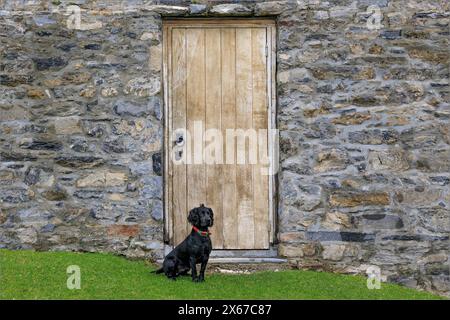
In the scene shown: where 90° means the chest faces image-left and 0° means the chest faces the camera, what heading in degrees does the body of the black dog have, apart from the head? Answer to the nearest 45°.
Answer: approximately 315°
